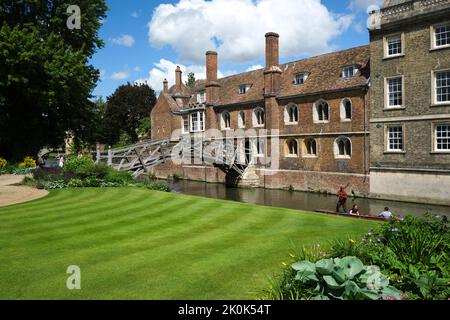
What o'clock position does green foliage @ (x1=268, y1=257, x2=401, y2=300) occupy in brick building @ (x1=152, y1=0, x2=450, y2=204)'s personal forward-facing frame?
The green foliage is roughly at 11 o'clock from the brick building.

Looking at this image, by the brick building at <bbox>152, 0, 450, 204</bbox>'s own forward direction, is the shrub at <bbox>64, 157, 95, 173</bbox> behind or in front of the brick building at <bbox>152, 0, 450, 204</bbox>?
in front

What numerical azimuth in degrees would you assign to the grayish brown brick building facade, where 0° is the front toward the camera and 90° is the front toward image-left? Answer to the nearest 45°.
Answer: approximately 45°

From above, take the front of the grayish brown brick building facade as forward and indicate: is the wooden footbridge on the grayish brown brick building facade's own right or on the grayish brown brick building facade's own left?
on the grayish brown brick building facade's own right

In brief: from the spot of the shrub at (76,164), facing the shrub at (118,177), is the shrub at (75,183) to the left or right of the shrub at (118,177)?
right

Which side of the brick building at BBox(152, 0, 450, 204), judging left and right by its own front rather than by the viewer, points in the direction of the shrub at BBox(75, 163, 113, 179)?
front

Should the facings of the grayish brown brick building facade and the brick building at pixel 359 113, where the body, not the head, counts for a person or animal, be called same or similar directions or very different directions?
same or similar directions

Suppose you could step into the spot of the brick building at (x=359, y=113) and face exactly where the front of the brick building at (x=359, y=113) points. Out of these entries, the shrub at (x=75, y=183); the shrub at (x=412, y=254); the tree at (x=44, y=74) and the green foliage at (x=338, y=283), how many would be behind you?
0

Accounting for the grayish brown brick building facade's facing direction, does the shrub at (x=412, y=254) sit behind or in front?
in front

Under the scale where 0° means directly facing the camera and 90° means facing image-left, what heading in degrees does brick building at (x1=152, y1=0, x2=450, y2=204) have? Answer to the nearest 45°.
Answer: approximately 45°

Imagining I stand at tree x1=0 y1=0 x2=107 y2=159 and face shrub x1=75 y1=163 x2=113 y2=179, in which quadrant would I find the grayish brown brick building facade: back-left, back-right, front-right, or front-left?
front-left
